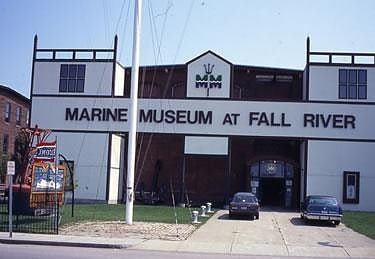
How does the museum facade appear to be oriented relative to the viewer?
toward the camera

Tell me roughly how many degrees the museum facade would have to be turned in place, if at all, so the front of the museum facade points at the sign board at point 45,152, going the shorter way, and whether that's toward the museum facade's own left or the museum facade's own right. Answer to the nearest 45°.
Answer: approximately 45° to the museum facade's own right

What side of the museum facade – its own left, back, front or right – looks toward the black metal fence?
front

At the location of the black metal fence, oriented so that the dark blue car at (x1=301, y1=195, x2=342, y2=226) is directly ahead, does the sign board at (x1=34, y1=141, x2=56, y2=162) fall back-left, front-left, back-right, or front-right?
front-left
